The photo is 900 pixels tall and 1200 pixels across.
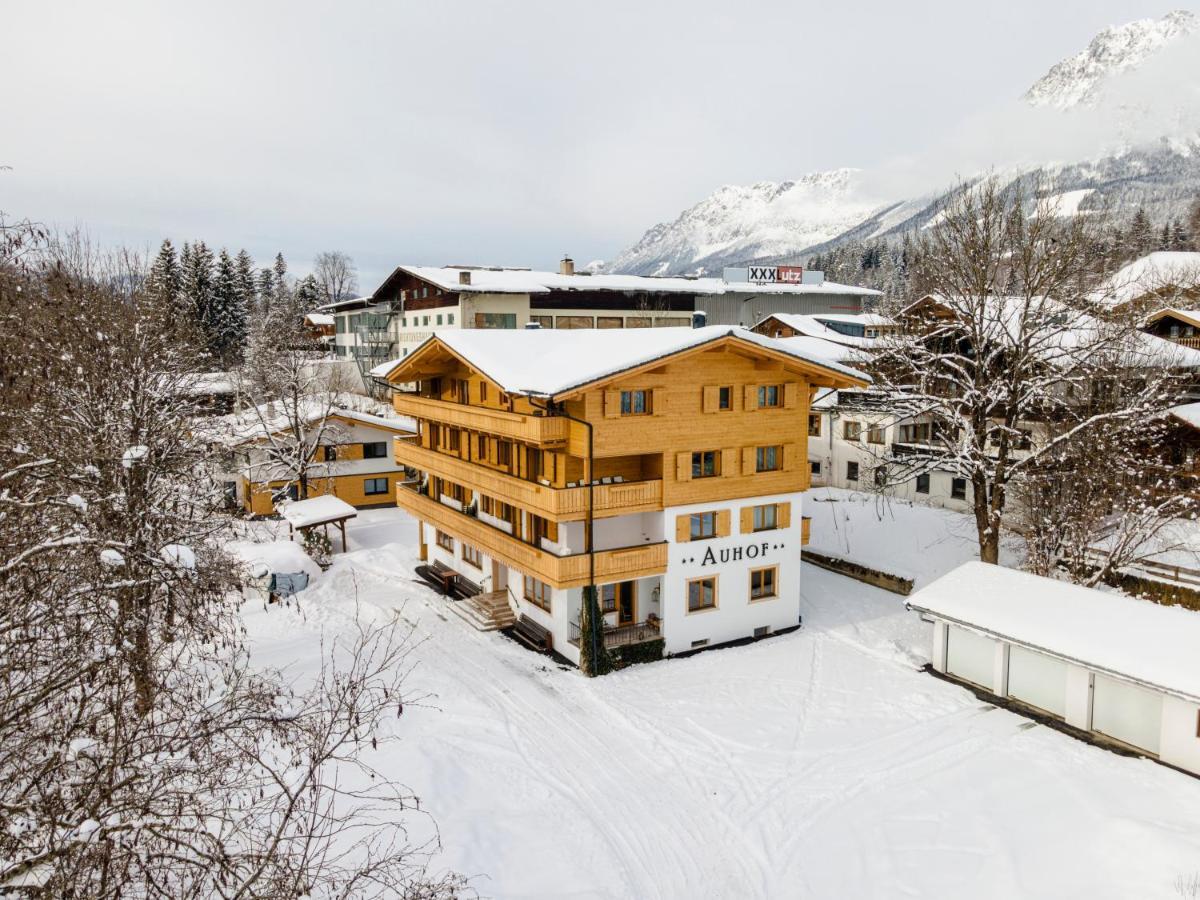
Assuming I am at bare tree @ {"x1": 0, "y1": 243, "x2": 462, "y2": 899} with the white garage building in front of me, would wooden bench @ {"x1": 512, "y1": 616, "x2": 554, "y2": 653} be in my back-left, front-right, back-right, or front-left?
front-left

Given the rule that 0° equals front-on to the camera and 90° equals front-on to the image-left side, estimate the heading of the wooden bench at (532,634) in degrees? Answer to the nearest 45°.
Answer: approximately 45°

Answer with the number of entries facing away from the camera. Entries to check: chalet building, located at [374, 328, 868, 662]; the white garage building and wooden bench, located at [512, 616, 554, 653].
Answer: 0

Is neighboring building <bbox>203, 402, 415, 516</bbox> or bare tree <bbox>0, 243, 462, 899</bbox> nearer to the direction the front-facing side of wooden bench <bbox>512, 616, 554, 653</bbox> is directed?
the bare tree

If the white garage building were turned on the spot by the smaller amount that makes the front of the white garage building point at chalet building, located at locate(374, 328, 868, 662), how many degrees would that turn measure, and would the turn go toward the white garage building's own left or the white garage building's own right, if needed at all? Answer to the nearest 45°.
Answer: approximately 45° to the white garage building's own right

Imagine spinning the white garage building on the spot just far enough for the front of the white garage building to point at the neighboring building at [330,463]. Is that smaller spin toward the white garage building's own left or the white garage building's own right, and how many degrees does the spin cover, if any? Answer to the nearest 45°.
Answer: approximately 45° to the white garage building's own right

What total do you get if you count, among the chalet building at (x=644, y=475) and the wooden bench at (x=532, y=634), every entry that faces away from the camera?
0

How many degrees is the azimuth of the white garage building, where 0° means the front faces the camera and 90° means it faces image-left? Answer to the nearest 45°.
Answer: approximately 45°

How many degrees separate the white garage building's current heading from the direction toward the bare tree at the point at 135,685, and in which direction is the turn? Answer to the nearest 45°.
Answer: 0° — it already faces it

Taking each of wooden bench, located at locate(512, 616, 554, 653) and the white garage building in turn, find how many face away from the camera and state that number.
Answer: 0

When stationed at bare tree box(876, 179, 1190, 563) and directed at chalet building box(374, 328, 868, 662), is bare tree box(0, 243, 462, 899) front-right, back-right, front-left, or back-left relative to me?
front-left

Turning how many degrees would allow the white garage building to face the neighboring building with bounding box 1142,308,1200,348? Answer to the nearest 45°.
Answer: approximately 135° to its right

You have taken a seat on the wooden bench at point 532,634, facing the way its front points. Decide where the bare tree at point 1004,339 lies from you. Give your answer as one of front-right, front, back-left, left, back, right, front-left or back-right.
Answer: back-left
